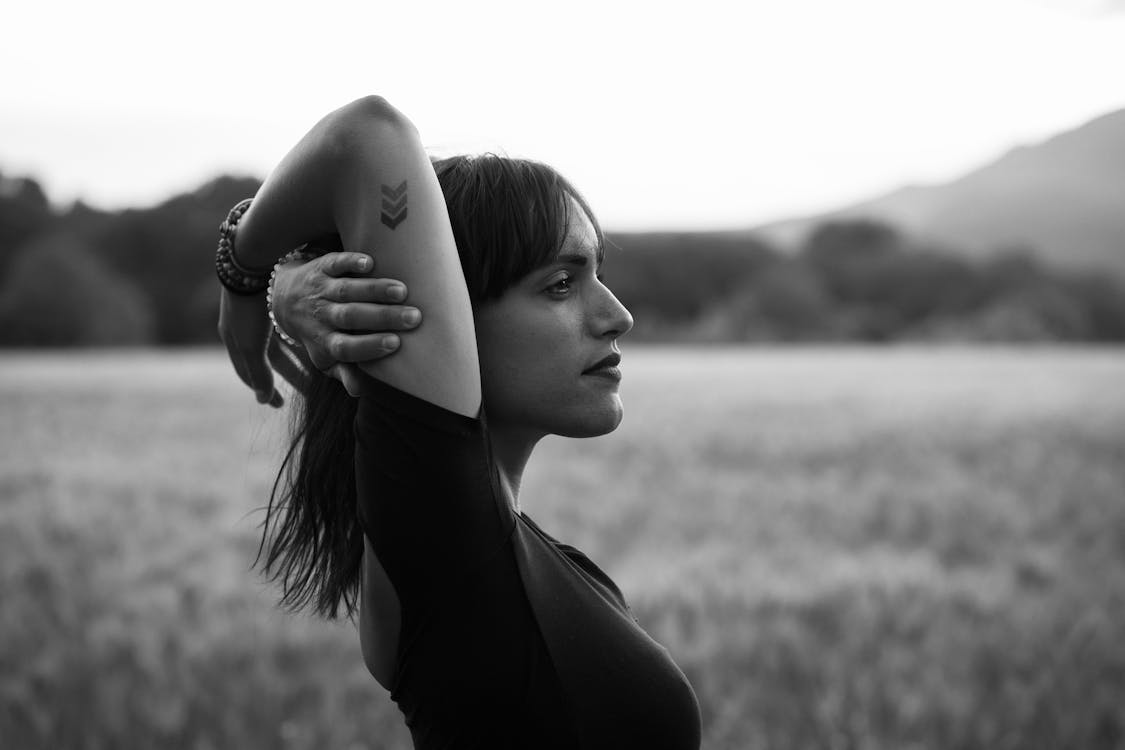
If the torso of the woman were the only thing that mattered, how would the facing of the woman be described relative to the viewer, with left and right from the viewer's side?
facing to the right of the viewer

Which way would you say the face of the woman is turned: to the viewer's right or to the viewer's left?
to the viewer's right
